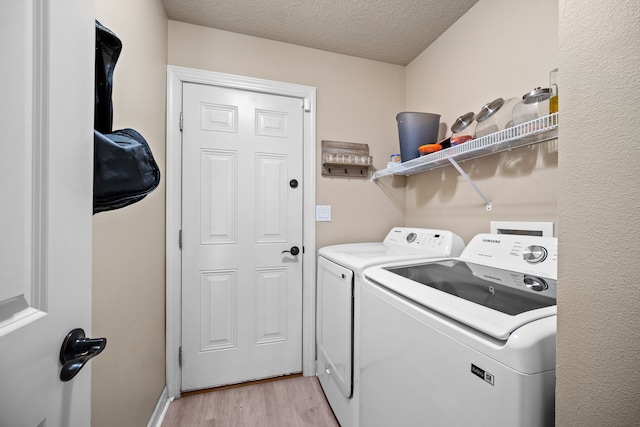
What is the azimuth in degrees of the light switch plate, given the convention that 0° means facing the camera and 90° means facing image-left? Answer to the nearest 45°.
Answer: approximately 0°

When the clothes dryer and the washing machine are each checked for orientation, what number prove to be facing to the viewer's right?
0

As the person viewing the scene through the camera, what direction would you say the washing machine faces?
facing the viewer and to the left of the viewer

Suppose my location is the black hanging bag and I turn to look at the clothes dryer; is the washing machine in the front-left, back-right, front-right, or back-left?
front-right

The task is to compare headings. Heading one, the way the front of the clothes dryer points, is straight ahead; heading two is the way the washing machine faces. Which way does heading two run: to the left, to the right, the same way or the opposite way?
the same way

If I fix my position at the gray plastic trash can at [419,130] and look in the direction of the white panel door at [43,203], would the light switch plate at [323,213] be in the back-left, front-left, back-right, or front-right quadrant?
front-right

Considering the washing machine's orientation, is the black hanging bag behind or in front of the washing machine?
in front

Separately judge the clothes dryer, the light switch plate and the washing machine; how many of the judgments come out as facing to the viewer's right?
0

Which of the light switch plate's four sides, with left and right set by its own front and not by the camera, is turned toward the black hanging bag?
front

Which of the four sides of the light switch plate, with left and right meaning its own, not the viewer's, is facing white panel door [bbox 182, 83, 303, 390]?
right

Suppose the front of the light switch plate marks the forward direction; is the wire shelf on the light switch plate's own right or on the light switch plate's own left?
on the light switch plate's own left

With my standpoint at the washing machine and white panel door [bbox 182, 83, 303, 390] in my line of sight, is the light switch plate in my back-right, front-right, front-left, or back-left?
front-right

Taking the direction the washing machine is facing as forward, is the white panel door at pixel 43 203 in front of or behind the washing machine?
in front

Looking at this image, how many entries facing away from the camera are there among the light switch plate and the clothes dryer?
0

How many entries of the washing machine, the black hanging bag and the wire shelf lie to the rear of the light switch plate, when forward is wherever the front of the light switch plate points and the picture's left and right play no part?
0
